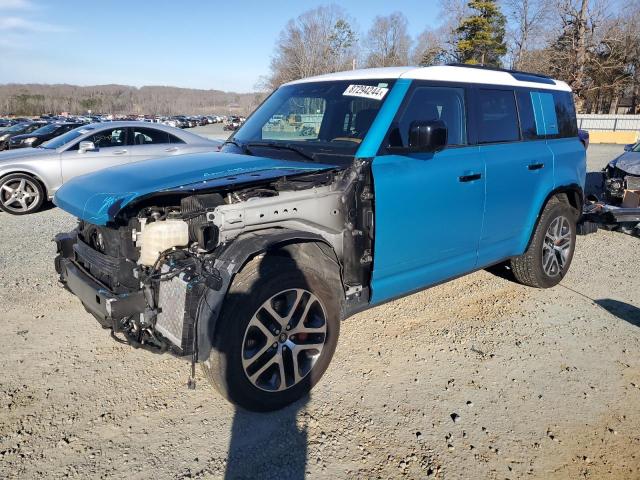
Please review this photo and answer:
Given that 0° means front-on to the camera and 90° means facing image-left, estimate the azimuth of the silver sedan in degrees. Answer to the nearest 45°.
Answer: approximately 90°

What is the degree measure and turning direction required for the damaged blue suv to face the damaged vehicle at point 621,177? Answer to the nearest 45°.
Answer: approximately 180°

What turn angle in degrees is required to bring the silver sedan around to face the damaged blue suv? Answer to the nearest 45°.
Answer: approximately 90° to its left

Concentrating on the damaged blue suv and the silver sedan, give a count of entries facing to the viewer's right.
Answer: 0

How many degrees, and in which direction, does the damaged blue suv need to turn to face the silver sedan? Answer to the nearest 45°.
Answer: approximately 90° to its right

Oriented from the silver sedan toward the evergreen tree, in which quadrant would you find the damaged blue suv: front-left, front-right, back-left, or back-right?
back-right

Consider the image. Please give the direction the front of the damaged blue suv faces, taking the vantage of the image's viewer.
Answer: facing the viewer and to the left of the viewer

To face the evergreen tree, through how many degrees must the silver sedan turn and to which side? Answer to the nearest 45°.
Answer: approximately 135° to its right
